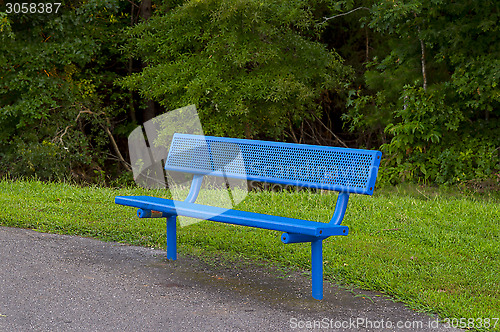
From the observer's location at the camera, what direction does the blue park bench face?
facing the viewer and to the left of the viewer

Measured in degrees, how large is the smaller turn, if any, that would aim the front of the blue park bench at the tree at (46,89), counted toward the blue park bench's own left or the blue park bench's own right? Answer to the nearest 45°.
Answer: approximately 90° to the blue park bench's own right

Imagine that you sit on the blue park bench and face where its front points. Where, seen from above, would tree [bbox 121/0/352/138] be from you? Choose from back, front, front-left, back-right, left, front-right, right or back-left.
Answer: back-right

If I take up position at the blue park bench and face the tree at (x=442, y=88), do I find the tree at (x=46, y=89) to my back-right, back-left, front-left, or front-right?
front-left

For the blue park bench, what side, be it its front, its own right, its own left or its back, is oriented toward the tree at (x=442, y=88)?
back
